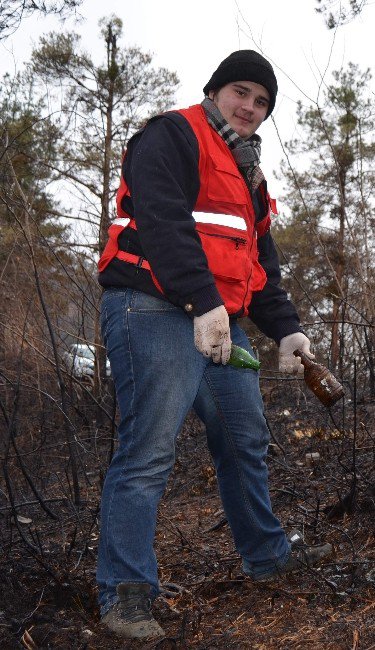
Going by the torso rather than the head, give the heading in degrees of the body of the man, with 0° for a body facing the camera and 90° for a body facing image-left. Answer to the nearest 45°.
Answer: approximately 315°
